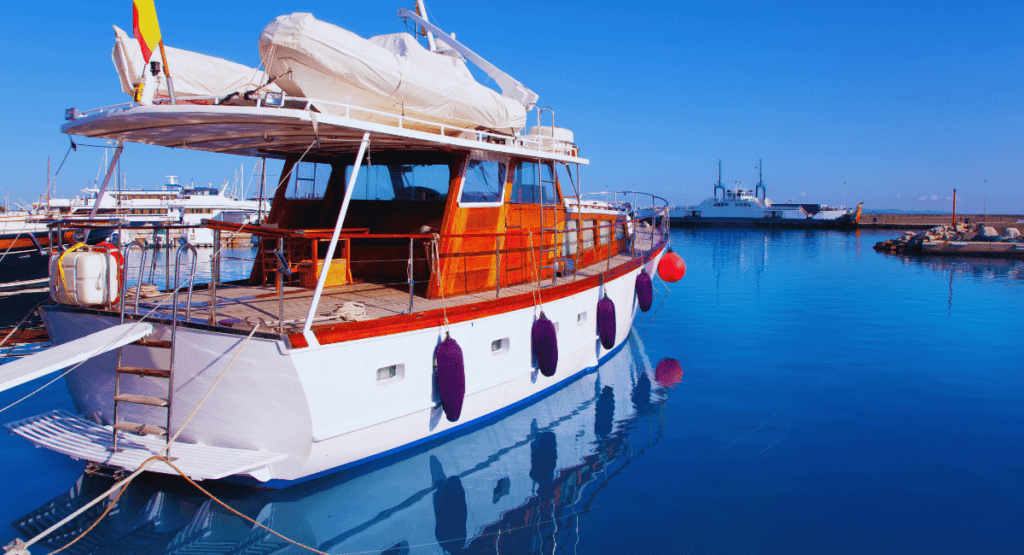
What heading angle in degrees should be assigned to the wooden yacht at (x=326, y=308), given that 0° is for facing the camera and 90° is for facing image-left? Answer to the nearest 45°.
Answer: approximately 225°

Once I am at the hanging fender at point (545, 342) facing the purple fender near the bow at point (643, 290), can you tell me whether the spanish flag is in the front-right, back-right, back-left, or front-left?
back-left

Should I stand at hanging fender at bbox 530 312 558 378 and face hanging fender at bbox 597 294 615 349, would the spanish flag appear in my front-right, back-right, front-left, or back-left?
back-left

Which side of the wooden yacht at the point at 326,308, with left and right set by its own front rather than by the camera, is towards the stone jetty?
front
